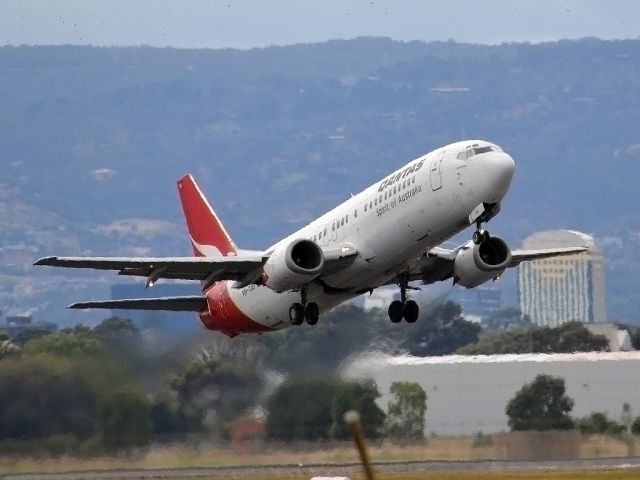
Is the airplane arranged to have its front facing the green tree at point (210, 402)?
no

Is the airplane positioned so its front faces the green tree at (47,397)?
no

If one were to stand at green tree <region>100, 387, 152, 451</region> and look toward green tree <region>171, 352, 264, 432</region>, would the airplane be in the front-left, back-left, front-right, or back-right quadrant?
front-right

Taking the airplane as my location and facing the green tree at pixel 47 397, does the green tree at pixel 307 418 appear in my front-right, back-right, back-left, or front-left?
front-right

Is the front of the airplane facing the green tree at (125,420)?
no

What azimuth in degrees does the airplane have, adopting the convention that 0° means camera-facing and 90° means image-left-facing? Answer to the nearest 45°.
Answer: approximately 315°
